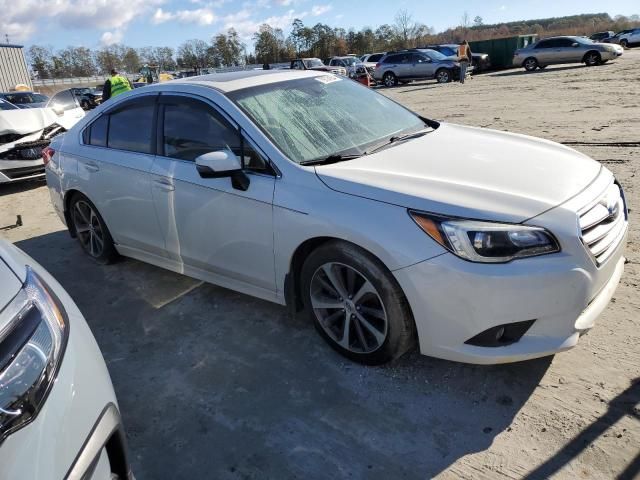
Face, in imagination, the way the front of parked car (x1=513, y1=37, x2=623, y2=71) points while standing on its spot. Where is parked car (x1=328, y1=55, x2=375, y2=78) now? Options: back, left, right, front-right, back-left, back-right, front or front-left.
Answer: back

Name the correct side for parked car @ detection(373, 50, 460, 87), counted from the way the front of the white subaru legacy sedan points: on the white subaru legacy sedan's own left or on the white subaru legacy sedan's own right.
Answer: on the white subaru legacy sedan's own left

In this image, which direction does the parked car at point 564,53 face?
to the viewer's right

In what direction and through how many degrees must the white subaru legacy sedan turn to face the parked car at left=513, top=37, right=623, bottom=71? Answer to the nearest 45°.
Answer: approximately 90° to its left

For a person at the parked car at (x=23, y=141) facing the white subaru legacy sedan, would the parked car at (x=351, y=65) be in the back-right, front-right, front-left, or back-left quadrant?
back-left

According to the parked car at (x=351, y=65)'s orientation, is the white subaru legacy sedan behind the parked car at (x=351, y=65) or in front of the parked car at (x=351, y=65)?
in front

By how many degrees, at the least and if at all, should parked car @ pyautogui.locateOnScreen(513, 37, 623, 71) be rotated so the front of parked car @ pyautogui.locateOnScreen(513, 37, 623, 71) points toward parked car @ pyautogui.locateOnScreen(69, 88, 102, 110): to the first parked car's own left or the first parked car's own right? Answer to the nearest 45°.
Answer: approximately 180°

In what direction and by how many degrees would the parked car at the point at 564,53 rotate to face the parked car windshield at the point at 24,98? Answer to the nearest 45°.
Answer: approximately 135° to its right

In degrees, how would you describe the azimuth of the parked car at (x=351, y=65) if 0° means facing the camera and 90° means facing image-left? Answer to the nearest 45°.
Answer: approximately 315°
